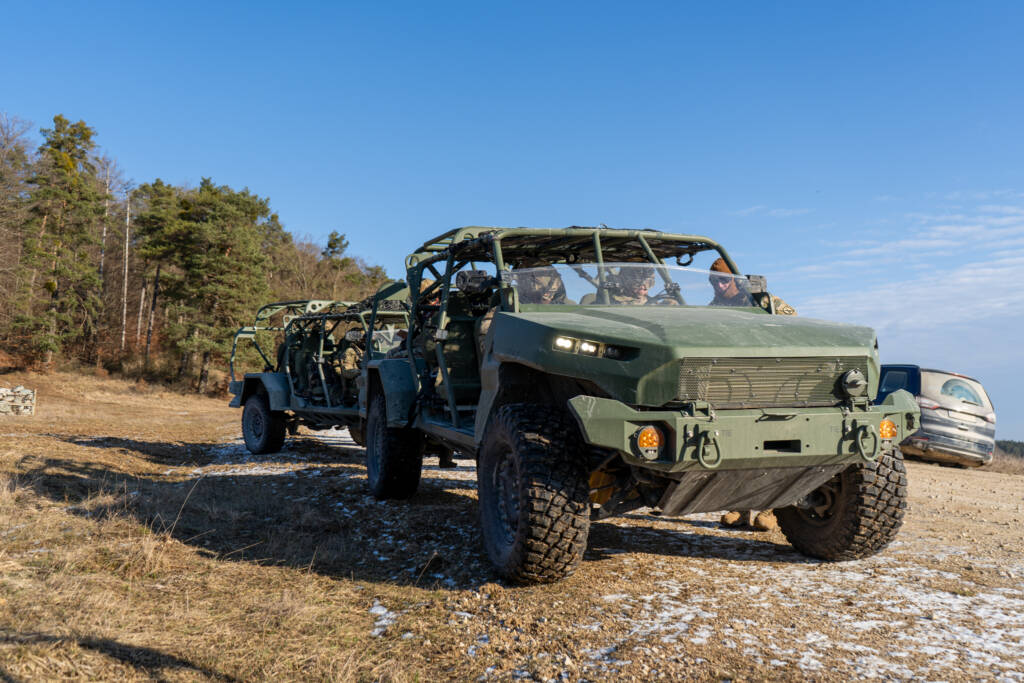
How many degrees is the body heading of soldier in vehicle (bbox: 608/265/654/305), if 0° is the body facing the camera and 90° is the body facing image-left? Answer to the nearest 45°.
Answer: approximately 315°

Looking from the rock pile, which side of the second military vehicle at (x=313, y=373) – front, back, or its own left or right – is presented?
back

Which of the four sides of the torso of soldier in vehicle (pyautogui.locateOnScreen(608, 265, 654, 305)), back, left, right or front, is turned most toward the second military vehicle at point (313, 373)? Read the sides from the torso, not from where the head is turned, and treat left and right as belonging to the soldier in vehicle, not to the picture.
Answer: back

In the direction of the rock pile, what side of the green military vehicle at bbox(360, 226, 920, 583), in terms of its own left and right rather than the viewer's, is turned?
back

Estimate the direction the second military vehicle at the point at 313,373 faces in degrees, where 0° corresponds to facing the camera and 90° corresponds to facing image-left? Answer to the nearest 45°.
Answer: approximately 315°

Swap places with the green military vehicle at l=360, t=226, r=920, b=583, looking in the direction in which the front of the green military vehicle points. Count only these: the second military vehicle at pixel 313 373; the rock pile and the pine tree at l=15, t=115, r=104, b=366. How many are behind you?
3

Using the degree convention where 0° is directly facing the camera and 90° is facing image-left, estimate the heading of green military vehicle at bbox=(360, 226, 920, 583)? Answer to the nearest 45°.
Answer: approximately 315°
